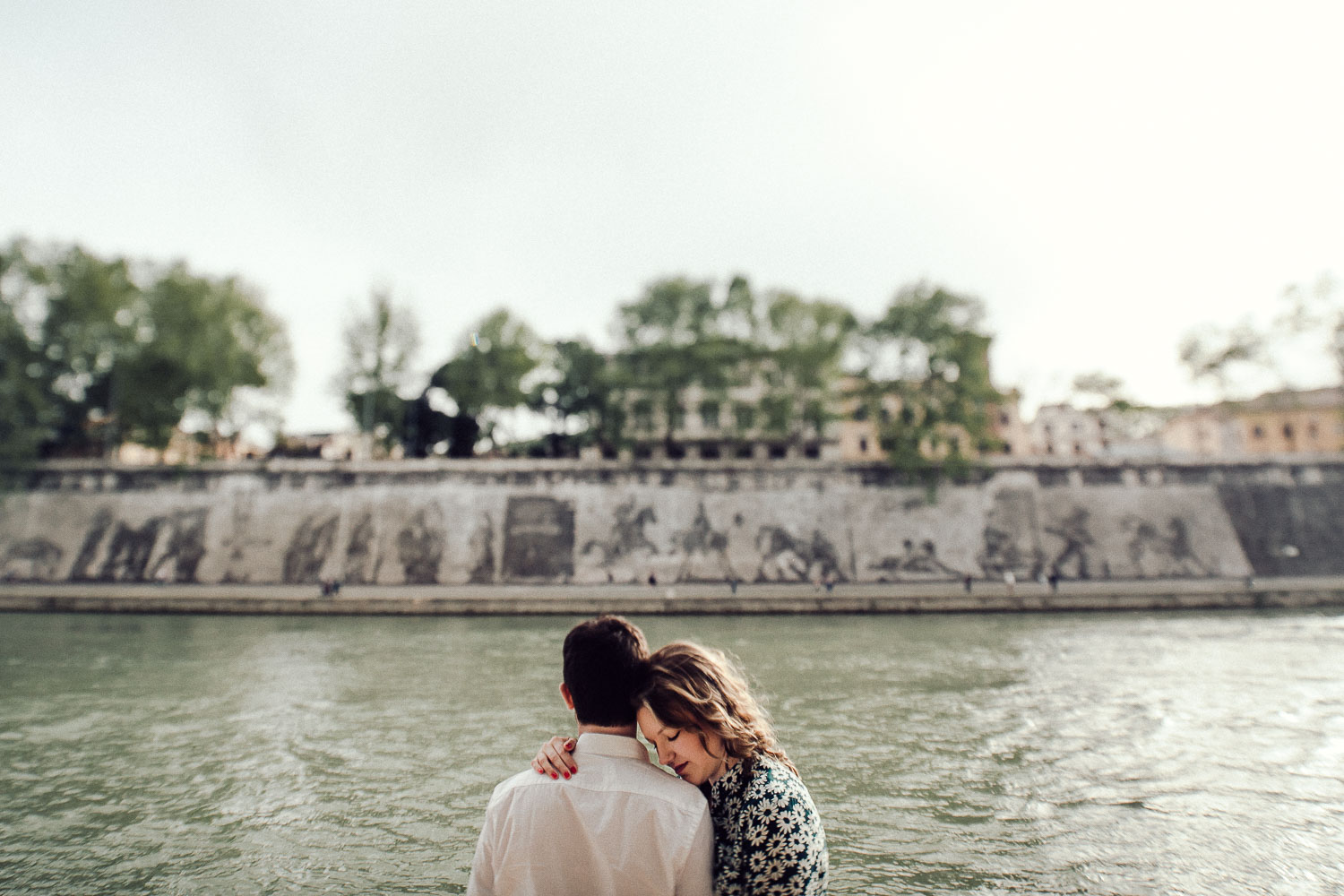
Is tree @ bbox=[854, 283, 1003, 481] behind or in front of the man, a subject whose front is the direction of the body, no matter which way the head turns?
in front

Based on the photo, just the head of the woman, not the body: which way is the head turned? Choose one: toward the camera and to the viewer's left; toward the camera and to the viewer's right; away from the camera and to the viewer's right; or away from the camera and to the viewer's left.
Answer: toward the camera and to the viewer's left

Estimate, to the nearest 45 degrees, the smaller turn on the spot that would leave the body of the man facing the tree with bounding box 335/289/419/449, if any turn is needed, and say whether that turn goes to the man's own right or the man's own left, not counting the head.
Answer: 0° — they already face it

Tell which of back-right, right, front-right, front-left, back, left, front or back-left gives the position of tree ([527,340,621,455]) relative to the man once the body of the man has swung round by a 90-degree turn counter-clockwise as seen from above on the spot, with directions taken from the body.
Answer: right

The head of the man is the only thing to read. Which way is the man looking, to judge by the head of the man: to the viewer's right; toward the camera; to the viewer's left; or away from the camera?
away from the camera

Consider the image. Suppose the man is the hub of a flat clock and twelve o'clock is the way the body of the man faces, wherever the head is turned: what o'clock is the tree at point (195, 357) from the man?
The tree is roughly at 11 o'clock from the man.

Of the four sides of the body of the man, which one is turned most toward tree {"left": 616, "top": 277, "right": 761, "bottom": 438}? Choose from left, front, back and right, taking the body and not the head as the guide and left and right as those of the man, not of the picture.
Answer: front

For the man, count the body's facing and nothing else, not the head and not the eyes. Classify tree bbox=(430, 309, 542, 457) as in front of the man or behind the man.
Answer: in front

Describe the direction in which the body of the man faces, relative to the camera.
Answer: away from the camera

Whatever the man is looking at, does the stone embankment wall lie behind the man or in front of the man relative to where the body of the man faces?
in front
